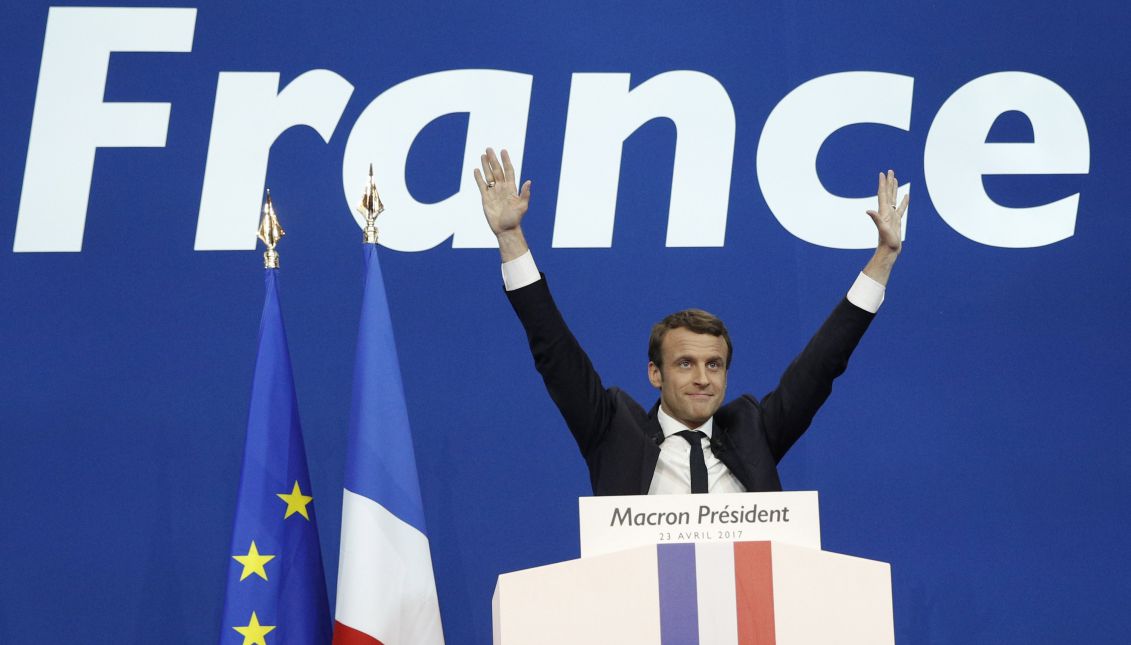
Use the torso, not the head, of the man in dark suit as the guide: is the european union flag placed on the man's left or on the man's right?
on the man's right

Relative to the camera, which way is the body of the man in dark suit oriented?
toward the camera

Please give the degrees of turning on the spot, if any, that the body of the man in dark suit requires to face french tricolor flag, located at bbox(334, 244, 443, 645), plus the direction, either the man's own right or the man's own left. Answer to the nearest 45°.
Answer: approximately 90° to the man's own right
